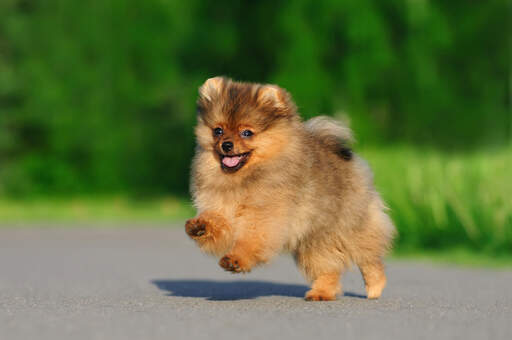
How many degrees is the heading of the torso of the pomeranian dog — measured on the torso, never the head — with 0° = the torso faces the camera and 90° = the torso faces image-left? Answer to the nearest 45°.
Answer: approximately 45°
